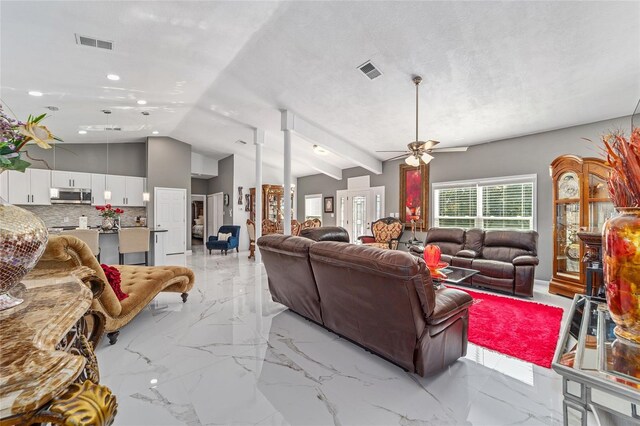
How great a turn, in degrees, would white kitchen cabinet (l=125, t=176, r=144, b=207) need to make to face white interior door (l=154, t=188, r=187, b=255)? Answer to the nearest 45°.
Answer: approximately 90° to its left

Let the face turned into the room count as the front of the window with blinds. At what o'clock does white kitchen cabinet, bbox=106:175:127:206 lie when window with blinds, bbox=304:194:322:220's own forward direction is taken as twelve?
The white kitchen cabinet is roughly at 2 o'clock from the window with blinds.

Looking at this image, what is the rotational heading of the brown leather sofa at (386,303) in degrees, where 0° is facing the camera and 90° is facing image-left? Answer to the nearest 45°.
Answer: approximately 225°

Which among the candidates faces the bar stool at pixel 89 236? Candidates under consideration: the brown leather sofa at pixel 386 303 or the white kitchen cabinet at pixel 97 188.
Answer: the white kitchen cabinet

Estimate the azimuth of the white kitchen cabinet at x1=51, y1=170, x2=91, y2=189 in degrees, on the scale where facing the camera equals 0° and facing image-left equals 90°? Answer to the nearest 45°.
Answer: approximately 0°

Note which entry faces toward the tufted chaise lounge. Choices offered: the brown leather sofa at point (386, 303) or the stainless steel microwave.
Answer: the stainless steel microwave

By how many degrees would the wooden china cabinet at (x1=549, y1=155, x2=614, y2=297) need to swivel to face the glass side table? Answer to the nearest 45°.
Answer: approximately 45° to its left

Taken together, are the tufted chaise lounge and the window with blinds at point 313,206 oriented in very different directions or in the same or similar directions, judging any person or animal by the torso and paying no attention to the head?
very different directions

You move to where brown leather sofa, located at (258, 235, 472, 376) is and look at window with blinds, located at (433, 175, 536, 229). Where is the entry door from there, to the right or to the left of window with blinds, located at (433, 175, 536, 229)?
left

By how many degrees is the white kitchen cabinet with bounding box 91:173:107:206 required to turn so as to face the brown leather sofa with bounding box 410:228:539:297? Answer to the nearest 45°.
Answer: approximately 45° to its left
